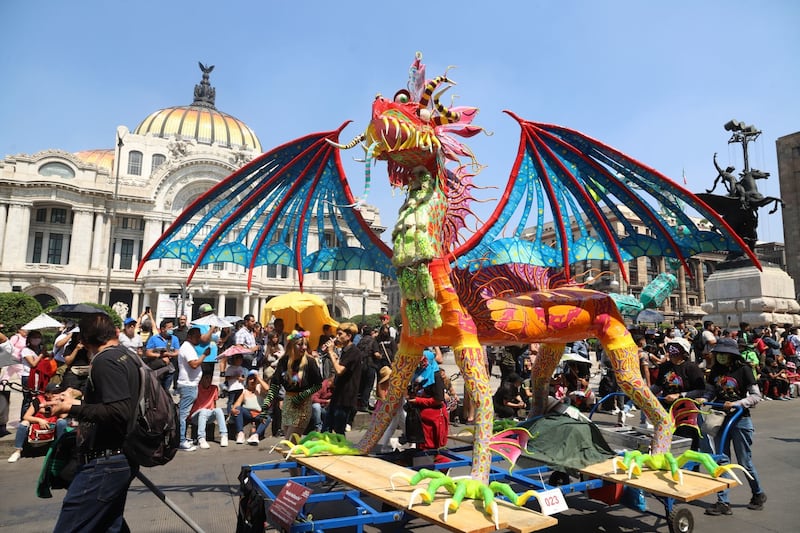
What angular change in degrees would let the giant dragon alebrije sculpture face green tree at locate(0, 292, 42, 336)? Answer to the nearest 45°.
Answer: approximately 90° to its right

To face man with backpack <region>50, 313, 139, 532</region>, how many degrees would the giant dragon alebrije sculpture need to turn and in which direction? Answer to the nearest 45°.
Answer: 0° — it already faces them

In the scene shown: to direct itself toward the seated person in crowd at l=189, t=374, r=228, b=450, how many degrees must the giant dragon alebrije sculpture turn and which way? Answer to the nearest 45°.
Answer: approximately 90° to its right

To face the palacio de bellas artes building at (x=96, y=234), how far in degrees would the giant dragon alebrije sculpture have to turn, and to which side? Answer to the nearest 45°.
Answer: approximately 90° to its right

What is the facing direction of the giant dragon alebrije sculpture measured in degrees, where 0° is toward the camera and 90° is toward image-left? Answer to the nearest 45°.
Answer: approximately 45°

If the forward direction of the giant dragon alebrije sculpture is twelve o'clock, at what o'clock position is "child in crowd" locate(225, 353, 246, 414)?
The child in crowd is roughly at 3 o'clock from the giant dragon alebrije sculpture.
